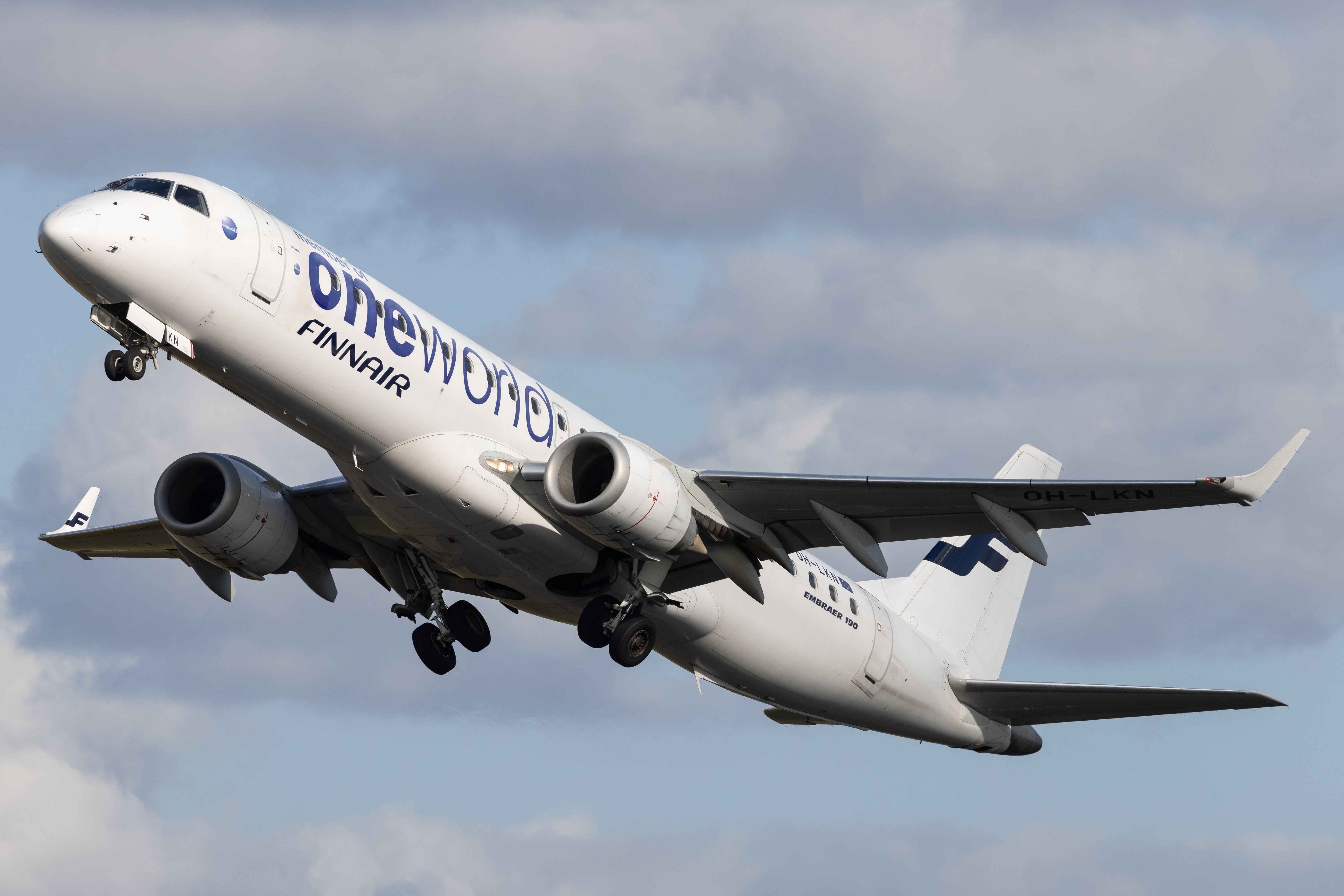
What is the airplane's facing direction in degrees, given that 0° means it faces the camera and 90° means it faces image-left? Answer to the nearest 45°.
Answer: approximately 45°
